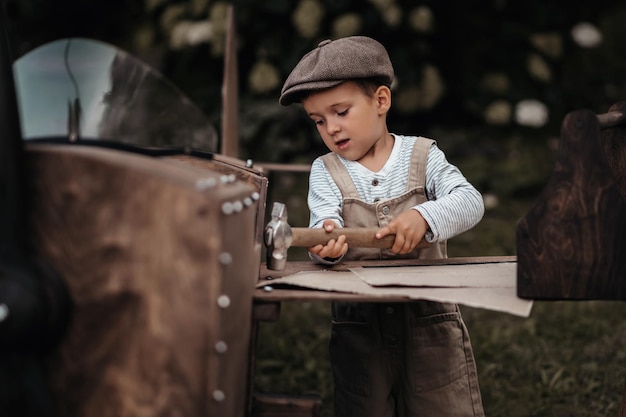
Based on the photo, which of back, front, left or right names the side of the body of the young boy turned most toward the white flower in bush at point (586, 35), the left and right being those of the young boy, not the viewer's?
back

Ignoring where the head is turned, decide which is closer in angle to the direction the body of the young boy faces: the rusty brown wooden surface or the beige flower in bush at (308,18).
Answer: the rusty brown wooden surface

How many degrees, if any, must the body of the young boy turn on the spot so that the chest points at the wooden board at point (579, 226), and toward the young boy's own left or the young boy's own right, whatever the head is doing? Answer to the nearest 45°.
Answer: approximately 45° to the young boy's own left

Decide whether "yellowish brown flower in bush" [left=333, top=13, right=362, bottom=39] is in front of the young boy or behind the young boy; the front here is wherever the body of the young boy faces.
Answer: behind

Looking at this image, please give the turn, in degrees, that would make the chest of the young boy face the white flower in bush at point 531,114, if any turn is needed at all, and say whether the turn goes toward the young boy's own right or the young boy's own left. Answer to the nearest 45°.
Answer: approximately 180°

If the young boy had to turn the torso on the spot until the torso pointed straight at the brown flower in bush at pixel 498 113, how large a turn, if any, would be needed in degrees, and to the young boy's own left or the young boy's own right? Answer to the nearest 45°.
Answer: approximately 180°

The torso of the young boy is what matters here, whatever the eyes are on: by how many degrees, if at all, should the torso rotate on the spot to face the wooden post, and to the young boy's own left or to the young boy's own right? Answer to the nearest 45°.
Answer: approximately 135° to the young boy's own right

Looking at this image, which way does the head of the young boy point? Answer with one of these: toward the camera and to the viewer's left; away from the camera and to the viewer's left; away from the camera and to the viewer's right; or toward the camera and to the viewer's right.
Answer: toward the camera and to the viewer's left

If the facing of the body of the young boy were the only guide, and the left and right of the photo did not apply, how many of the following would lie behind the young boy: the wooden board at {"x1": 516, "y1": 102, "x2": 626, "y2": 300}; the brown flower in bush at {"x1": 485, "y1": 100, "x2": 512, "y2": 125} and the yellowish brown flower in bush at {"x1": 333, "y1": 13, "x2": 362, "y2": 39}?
2

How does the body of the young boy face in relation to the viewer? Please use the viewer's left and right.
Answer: facing the viewer

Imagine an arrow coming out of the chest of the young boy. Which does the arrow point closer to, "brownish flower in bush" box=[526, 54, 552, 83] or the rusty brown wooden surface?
the rusty brown wooden surface

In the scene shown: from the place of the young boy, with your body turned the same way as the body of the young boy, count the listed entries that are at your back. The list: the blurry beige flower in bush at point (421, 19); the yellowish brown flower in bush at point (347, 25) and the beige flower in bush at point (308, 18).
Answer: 3

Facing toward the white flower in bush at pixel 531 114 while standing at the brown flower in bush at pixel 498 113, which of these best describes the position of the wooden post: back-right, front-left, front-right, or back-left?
back-right
